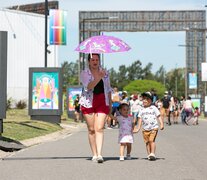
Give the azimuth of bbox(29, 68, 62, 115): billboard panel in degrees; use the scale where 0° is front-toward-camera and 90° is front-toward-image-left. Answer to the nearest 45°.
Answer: approximately 0°

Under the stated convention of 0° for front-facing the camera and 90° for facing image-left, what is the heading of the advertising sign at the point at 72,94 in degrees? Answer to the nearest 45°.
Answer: approximately 0°

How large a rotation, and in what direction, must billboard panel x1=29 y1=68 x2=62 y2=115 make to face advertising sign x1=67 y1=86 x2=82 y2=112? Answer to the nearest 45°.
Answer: approximately 180°

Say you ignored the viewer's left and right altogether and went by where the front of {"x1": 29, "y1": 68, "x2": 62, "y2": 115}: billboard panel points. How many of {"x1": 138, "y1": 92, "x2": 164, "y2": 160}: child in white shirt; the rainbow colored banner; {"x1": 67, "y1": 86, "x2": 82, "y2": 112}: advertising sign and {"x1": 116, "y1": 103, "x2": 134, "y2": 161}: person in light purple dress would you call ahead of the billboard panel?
2

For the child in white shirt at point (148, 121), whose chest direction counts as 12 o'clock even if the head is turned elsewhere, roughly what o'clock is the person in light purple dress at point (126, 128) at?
the person in light purple dress at point (126, 128) is roughly at 3 o'clock from the child in white shirt at point (148, 121).

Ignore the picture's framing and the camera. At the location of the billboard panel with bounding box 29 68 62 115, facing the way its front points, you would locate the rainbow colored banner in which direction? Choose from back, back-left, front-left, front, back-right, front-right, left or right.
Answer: back
